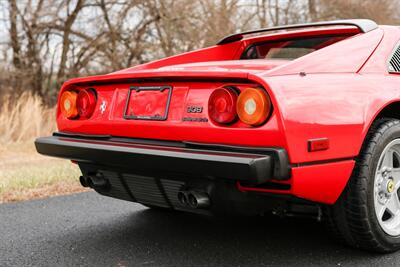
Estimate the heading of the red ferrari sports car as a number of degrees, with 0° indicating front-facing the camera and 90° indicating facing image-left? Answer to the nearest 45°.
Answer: approximately 225°
